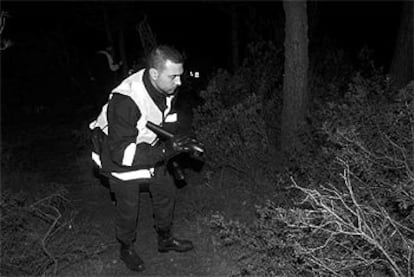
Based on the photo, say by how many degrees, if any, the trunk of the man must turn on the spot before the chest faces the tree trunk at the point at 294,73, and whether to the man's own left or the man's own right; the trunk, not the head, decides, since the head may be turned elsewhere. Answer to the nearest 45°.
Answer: approximately 90° to the man's own left

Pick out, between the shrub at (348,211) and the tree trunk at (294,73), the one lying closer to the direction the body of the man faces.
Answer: the shrub

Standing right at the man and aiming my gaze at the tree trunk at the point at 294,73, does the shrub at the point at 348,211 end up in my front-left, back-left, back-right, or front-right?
front-right

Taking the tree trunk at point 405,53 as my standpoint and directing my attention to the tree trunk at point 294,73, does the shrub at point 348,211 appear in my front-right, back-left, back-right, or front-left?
front-left

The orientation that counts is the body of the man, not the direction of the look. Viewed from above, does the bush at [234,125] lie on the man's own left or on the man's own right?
on the man's own left

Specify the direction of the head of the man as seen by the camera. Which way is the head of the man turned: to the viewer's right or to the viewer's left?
to the viewer's right

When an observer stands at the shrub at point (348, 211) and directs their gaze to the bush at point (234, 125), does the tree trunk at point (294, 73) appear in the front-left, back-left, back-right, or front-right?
front-right

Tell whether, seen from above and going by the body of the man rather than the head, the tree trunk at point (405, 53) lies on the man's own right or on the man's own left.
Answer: on the man's own left

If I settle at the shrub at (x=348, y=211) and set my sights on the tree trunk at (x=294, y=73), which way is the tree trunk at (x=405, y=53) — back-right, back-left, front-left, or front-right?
front-right

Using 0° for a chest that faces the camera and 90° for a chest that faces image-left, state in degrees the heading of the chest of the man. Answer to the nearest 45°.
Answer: approximately 315°

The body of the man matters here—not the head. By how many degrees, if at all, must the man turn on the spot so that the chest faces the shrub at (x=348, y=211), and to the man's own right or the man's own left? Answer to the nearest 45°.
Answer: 0° — they already face it
